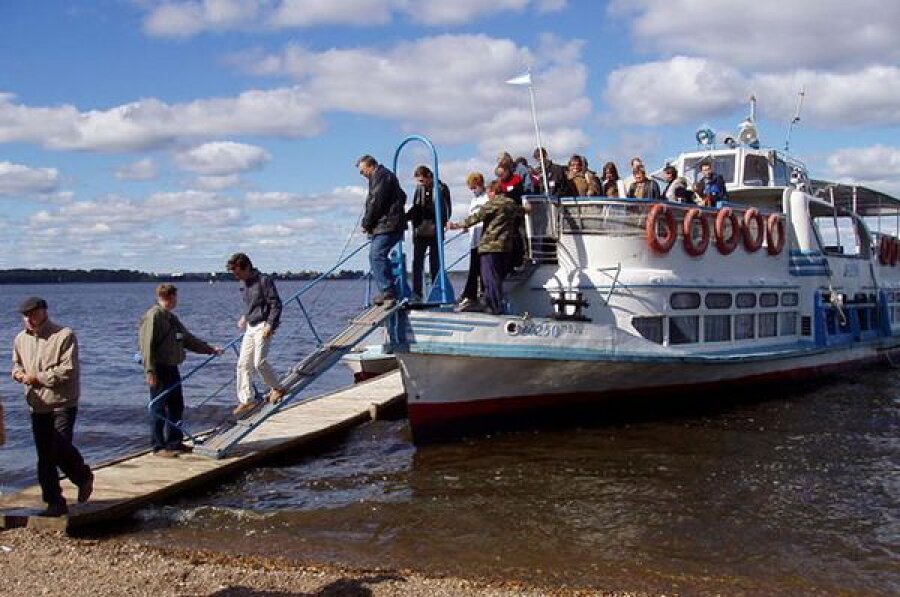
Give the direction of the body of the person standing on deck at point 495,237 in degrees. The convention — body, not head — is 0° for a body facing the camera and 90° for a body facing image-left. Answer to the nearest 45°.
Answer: approximately 135°

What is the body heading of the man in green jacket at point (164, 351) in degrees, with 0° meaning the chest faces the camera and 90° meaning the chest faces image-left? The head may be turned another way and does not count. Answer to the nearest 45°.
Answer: approximately 270°

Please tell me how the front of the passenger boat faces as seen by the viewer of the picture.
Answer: facing the viewer and to the left of the viewer

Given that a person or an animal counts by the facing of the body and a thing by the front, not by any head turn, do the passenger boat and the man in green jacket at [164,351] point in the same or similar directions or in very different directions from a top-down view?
very different directions

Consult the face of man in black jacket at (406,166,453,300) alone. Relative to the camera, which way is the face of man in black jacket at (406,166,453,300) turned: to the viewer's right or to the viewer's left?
to the viewer's left

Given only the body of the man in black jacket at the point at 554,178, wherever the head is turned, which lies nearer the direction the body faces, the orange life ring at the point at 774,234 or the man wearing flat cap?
the man wearing flat cap

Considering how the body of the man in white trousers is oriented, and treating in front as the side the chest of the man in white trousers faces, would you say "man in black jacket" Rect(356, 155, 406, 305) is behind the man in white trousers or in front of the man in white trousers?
behind

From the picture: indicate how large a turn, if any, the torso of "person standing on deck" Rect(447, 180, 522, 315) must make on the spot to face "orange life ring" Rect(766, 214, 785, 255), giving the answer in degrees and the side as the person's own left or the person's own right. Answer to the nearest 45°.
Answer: approximately 90° to the person's own right

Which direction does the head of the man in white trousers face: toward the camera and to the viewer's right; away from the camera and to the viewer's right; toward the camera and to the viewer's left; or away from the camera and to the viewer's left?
toward the camera and to the viewer's left

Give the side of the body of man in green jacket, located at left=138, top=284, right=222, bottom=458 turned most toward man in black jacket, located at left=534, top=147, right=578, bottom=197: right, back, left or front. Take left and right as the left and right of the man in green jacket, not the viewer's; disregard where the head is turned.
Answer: front
